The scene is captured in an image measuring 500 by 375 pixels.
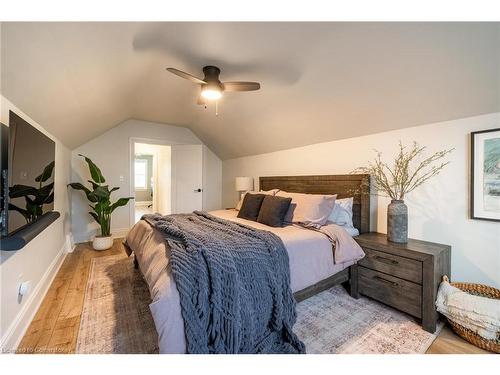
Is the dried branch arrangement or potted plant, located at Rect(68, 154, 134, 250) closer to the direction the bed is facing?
the potted plant

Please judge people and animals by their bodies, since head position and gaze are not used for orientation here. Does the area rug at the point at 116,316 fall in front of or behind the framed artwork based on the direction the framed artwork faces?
in front

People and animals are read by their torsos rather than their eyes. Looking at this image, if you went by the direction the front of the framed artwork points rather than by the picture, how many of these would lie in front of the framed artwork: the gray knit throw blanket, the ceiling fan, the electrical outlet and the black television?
4

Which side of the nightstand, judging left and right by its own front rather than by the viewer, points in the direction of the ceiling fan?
front

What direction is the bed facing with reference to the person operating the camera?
facing the viewer and to the left of the viewer

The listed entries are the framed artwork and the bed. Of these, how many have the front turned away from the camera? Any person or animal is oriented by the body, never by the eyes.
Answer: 0

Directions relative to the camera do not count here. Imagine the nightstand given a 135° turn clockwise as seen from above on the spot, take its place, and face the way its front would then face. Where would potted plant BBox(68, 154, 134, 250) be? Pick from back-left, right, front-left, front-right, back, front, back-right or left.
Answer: left

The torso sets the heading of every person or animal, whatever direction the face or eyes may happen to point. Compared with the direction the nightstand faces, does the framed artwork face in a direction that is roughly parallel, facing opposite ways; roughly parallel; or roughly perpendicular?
roughly parallel

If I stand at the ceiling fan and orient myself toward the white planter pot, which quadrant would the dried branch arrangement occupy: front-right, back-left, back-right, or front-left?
back-right

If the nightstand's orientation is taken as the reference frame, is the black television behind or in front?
in front

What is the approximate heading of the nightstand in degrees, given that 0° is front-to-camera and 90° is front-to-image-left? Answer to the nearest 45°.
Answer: approximately 45°

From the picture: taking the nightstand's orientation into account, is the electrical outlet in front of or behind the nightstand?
in front

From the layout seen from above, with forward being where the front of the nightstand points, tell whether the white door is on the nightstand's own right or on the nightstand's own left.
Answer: on the nightstand's own right
